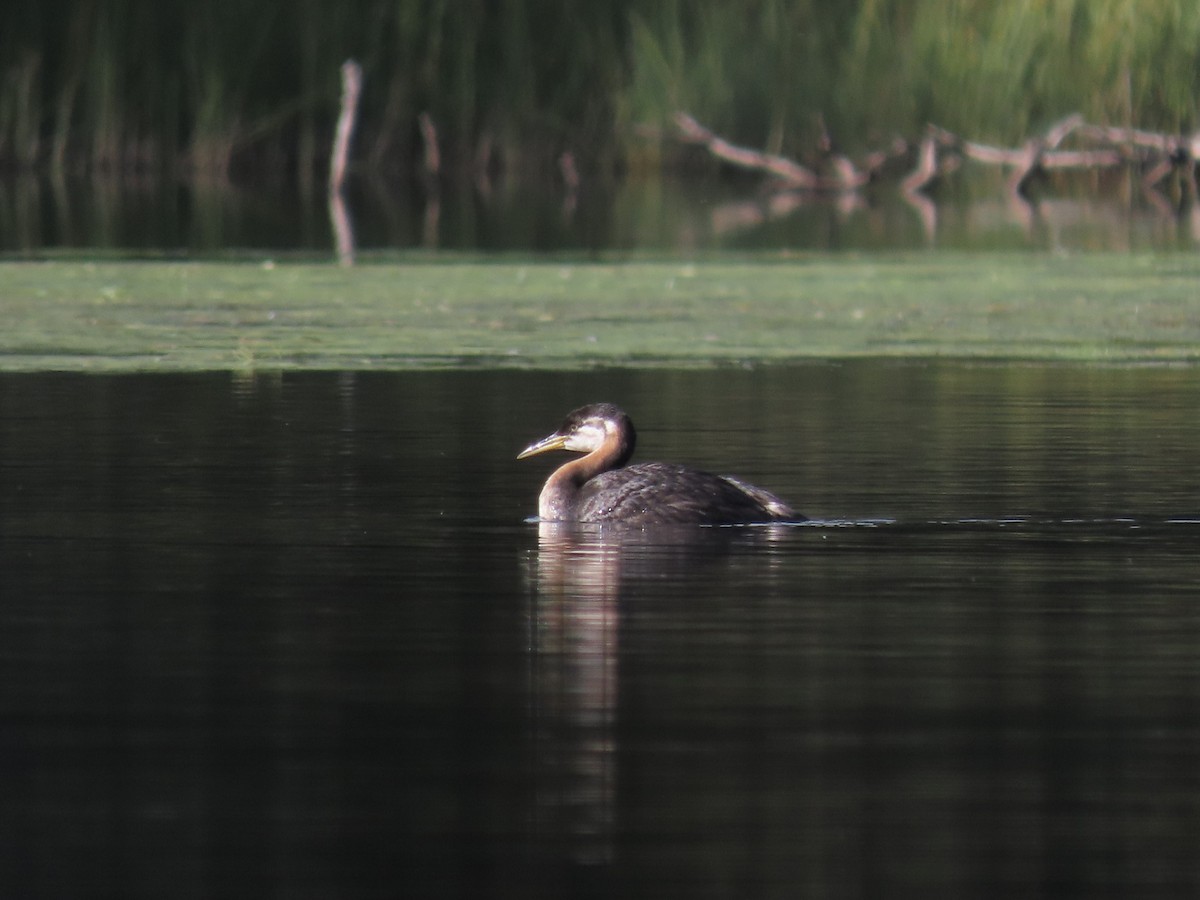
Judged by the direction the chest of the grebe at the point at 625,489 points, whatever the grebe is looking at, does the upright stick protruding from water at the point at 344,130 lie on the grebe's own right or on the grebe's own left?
on the grebe's own right

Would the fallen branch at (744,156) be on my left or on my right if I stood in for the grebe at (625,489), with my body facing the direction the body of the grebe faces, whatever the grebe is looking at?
on my right

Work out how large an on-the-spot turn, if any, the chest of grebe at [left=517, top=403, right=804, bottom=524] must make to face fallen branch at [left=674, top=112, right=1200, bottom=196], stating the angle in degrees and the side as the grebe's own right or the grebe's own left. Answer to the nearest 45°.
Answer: approximately 90° to the grebe's own right

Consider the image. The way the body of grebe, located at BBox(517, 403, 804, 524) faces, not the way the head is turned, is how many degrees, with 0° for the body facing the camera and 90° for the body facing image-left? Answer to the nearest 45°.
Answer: approximately 90°
